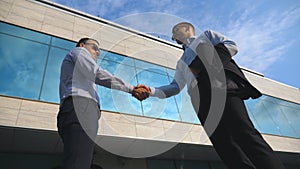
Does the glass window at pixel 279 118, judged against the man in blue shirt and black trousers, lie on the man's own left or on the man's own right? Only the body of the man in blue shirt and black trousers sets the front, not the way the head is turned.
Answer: on the man's own right

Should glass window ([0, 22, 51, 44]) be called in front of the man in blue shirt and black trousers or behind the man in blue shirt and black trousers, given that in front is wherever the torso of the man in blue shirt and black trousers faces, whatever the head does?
in front

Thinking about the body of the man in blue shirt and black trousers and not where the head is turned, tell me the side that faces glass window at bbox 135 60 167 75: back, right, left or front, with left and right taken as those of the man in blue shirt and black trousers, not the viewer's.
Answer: right

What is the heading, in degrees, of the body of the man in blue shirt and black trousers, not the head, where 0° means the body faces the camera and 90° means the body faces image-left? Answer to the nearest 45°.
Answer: approximately 90°

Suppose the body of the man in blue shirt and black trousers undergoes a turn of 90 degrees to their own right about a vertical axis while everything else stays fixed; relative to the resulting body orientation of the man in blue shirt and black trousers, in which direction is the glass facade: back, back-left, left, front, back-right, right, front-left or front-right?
front-left

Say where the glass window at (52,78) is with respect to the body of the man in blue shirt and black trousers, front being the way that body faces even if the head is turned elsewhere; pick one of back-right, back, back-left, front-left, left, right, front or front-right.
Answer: front-right

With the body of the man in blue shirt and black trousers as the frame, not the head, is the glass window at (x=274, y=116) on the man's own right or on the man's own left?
on the man's own right

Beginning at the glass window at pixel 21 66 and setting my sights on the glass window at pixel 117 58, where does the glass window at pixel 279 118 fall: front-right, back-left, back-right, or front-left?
front-right

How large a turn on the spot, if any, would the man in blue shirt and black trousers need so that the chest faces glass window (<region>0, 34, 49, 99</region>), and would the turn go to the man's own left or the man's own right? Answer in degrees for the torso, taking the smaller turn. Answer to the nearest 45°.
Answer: approximately 45° to the man's own right
